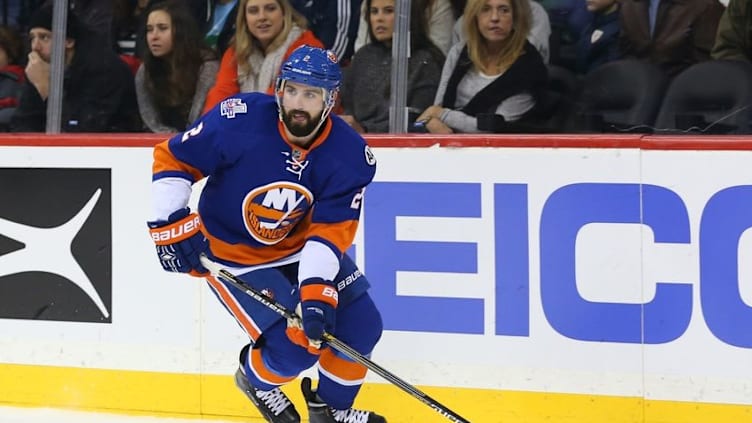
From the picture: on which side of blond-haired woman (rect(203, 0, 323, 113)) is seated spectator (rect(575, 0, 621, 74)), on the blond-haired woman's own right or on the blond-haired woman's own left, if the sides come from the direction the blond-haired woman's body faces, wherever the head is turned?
on the blond-haired woman's own left

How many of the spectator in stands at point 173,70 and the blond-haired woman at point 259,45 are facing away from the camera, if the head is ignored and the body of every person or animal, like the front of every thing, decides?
0

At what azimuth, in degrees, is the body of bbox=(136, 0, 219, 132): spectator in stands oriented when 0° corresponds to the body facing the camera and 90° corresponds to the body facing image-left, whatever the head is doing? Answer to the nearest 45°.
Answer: approximately 45°

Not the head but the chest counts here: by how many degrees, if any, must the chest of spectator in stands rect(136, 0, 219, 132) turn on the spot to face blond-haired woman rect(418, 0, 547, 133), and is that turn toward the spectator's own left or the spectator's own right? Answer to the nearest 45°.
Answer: approximately 90° to the spectator's own left

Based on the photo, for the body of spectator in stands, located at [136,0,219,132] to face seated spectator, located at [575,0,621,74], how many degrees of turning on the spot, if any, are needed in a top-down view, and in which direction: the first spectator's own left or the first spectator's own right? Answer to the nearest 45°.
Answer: approximately 90° to the first spectator's own left

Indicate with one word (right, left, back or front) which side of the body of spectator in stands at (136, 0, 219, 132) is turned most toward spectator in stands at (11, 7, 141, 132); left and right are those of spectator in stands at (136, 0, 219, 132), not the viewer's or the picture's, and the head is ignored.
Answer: right

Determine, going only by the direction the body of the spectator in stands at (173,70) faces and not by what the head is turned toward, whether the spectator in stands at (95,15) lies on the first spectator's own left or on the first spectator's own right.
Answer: on the first spectator's own right

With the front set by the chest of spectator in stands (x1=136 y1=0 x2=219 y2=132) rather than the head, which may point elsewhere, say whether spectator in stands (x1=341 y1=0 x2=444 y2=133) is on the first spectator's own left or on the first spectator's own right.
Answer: on the first spectator's own left
